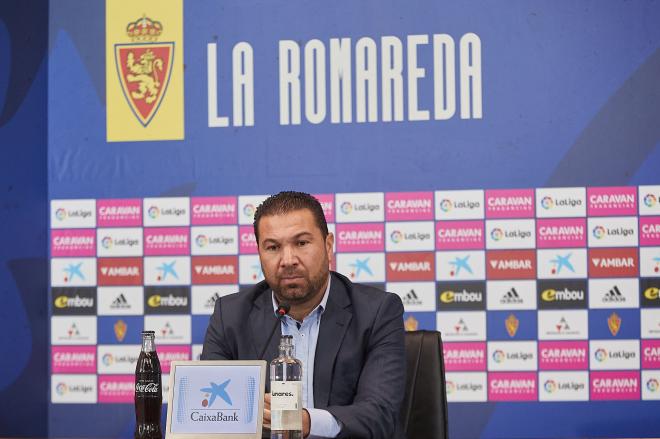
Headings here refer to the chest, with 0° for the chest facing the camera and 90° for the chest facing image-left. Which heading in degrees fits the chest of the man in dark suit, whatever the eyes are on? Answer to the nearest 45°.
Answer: approximately 0°
